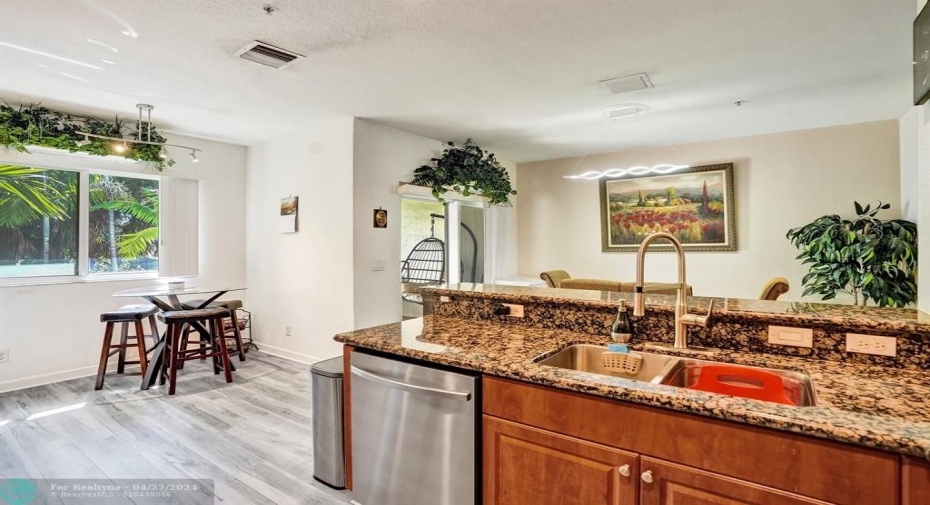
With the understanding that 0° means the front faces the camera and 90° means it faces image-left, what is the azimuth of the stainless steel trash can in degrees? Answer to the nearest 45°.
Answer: approximately 45°

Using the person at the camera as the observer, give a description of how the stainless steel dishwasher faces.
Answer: facing the viewer and to the left of the viewer

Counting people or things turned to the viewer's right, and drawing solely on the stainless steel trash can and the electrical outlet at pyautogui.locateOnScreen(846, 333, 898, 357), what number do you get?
0

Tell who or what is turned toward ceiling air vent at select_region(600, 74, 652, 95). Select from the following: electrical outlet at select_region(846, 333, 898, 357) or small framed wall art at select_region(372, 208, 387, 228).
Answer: the small framed wall art

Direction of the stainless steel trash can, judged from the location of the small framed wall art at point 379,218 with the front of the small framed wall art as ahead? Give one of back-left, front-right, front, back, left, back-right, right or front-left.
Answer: front-right

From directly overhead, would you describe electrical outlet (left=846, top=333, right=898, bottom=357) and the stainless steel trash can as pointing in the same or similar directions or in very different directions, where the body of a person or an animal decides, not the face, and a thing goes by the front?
same or similar directions

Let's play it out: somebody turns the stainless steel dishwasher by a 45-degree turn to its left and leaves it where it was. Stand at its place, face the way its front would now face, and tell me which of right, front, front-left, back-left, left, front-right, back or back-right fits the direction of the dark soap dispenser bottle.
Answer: left

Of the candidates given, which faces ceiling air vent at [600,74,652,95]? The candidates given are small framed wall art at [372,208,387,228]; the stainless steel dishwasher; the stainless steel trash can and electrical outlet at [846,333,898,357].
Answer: the small framed wall art

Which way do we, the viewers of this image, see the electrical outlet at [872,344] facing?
facing the viewer

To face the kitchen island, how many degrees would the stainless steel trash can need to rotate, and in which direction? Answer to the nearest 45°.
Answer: approximately 90° to its left

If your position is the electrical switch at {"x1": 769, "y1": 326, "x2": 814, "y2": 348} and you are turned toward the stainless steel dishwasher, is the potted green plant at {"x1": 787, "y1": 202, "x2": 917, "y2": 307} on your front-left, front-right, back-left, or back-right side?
back-right

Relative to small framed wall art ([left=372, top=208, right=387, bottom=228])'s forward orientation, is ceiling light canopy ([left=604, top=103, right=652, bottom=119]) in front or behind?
in front

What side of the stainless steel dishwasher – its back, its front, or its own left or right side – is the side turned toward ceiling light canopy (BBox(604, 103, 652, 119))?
back

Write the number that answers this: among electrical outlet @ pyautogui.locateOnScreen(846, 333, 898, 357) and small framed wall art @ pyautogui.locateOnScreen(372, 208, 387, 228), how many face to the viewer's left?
0

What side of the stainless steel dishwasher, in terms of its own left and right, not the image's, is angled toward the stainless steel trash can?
right
